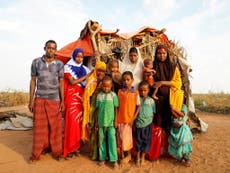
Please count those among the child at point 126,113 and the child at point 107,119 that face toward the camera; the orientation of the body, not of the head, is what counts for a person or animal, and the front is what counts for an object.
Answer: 2

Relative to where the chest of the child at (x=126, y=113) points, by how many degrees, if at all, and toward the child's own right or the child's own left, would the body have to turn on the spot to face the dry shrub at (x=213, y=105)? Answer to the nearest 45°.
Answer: approximately 135° to the child's own left

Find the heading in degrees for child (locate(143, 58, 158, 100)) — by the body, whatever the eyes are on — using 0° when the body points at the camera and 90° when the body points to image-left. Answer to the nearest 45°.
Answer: approximately 315°

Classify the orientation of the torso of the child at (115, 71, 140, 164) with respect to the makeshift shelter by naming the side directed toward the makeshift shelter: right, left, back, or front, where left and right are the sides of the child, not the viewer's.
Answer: back

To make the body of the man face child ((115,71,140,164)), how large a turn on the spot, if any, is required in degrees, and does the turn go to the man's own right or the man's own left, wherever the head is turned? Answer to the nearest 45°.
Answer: approximately 45° to the man's own left

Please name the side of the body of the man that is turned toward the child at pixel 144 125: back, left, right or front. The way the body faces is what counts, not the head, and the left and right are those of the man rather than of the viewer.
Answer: left
